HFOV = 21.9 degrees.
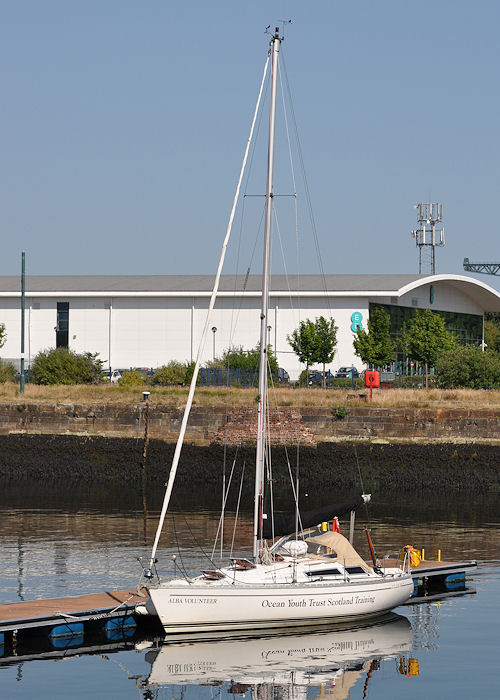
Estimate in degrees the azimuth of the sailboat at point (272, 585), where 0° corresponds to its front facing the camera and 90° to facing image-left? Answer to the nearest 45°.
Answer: approximately 45°
